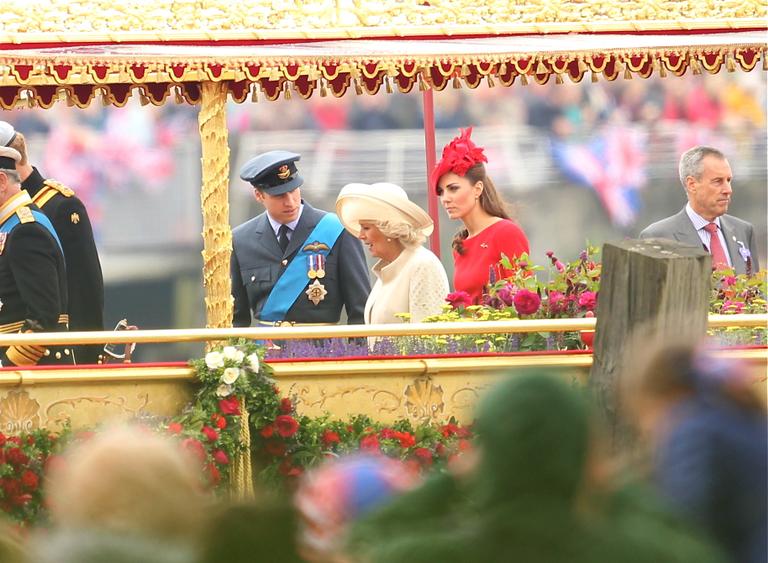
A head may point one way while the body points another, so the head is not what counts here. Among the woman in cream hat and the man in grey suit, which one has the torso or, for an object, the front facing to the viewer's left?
the woman in cream hat

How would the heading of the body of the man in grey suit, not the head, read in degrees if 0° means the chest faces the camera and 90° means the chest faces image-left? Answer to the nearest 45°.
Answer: approximately 315°

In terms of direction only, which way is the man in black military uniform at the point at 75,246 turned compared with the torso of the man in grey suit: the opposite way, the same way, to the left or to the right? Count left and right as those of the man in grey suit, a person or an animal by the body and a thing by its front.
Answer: to the right

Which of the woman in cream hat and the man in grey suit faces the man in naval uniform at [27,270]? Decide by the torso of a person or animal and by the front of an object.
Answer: the woman in cream hat

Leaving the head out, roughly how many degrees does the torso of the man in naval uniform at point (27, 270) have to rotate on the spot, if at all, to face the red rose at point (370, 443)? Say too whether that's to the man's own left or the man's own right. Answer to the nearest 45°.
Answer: approximately 135° to the man's own left

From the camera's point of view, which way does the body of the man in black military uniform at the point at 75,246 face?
to the viewer's left

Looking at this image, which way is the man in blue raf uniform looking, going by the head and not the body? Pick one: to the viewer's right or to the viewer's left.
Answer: to the viewer's right

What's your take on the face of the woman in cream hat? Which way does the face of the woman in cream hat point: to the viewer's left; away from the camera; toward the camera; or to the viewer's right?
to the viewer's left

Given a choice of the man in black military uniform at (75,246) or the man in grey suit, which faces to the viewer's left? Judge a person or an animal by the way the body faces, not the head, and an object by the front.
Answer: the man in black military uniform

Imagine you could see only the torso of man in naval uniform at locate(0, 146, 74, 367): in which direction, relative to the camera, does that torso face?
to the viewer's left

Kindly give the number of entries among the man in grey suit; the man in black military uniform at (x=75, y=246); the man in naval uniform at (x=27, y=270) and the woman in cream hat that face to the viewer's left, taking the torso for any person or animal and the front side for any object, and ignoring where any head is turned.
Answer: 3

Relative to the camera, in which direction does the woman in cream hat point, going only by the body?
to the viewer's left
